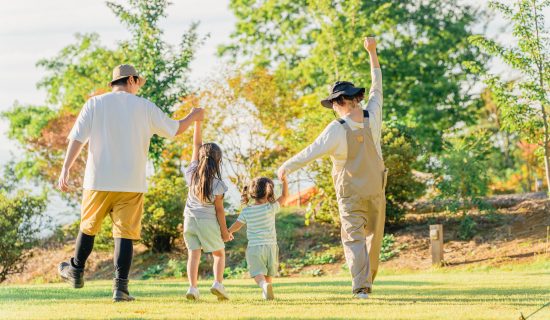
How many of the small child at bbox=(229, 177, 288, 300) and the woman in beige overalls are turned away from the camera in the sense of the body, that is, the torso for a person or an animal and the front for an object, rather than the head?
2

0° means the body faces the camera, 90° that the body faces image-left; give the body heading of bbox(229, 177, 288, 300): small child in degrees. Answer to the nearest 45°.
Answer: approximately 180°

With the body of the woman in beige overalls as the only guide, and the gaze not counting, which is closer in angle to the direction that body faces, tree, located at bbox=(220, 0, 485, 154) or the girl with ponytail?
the tree

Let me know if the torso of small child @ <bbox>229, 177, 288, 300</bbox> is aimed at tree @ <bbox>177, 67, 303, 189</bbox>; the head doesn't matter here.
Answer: yes

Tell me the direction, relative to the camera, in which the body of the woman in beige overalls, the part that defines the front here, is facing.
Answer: away from the camera

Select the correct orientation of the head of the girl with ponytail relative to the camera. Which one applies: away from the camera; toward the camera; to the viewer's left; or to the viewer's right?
away from the camera

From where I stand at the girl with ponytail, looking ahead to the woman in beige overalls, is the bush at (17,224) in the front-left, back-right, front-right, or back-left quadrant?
back-left

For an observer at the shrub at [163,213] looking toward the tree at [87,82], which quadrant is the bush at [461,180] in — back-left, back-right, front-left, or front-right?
back-right

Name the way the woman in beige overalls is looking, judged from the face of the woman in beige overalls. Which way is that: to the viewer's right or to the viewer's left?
to the viewer's left
